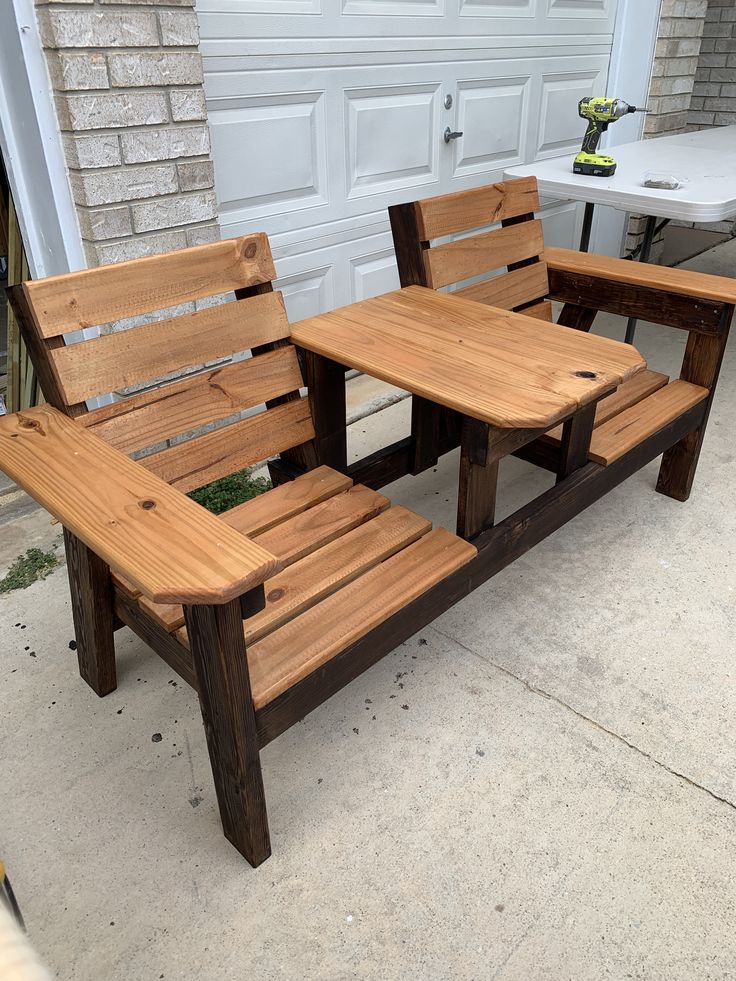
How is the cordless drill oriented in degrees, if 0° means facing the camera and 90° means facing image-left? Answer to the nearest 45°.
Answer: approximately 270°

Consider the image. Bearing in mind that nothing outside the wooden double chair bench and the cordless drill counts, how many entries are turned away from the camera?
0

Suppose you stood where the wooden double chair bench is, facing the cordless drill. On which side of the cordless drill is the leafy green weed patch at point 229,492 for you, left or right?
left

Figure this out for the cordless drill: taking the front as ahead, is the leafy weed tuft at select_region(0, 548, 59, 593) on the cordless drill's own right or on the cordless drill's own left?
on the cordless drill's own right

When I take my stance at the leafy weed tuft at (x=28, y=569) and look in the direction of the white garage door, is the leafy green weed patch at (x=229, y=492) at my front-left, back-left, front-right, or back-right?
front-right

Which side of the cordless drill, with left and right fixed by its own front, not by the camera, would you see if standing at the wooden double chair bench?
right

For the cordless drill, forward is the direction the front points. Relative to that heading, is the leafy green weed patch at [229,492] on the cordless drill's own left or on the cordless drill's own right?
on the cordless drill's own right
